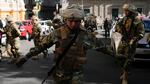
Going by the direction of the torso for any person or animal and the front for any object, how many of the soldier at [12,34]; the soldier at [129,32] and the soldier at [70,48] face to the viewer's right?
0

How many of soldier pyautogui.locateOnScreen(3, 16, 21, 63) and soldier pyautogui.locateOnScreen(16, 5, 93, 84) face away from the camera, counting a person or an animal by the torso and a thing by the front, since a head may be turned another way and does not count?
0

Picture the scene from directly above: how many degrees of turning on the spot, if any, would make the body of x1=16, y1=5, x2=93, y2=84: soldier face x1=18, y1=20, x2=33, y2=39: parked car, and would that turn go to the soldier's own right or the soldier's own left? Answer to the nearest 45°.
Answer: approximately 180°

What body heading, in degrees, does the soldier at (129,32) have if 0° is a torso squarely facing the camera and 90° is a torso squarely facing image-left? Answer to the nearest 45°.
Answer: approximately 45°

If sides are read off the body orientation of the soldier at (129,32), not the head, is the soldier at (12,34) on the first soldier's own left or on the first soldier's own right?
on the first soldier's own right

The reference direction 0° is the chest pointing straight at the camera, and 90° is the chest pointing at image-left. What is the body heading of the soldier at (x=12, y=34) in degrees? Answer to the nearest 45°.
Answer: approximately 45°

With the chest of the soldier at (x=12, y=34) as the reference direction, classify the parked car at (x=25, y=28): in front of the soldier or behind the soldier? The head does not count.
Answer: behind

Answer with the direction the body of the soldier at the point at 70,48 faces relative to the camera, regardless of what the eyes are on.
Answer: toward the camera

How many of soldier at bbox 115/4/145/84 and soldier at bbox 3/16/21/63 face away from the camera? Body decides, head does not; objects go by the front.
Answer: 0

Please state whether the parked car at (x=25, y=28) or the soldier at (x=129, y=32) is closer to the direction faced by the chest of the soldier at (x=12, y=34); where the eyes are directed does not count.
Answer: the soldier

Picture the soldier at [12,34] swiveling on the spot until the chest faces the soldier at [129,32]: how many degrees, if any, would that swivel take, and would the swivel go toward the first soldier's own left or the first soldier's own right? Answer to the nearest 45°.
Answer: approximately 90° to the first soldier's own left

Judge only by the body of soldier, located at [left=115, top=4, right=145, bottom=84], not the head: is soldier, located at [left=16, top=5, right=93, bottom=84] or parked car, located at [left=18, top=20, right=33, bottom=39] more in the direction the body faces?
the soldier

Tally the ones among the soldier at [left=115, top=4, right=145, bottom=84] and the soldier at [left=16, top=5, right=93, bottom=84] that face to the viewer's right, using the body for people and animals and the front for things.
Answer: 0
